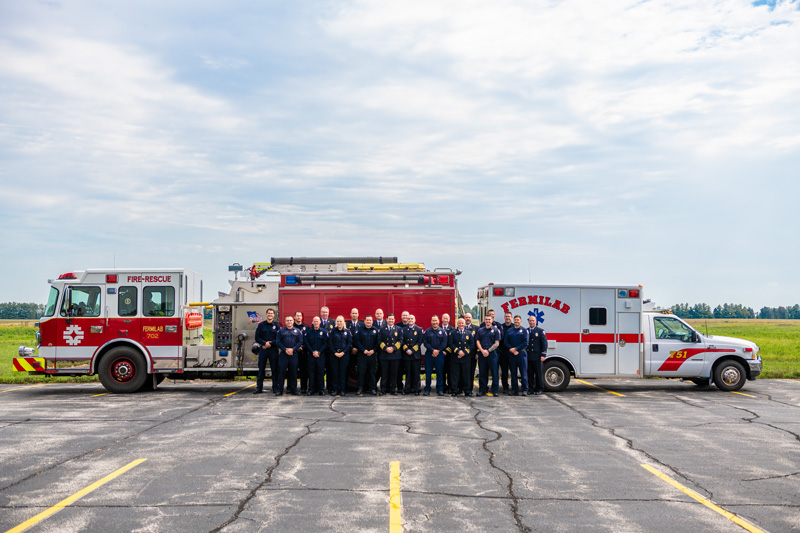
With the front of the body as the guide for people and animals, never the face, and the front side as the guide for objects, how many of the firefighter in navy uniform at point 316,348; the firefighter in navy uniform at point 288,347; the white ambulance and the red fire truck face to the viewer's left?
1

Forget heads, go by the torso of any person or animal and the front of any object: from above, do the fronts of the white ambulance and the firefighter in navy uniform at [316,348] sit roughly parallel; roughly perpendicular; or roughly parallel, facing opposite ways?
roughly perpendicular

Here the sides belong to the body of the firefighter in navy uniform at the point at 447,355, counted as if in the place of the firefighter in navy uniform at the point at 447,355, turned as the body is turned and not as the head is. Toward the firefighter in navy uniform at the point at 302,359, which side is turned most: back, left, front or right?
right

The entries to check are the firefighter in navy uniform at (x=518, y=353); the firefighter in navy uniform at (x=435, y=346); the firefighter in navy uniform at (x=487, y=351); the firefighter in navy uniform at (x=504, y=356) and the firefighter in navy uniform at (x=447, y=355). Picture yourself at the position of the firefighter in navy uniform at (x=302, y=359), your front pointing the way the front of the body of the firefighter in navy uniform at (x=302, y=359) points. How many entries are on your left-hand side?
5

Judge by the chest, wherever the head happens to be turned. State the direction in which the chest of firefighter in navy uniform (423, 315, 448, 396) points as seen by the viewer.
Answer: toward the camera

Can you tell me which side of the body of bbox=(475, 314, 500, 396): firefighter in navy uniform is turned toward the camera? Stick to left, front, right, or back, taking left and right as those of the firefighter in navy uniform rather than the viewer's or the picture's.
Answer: front

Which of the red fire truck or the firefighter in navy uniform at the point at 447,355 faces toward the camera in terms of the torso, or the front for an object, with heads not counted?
the firefighter in navy uniform

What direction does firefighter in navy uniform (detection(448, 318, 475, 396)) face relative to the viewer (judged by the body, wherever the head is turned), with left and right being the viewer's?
facing the viewer

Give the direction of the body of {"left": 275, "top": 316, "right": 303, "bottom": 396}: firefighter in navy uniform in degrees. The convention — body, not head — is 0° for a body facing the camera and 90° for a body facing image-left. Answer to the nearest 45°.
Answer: approximately 0°

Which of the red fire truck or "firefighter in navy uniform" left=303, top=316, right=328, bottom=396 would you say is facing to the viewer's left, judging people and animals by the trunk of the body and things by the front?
the red fire truck

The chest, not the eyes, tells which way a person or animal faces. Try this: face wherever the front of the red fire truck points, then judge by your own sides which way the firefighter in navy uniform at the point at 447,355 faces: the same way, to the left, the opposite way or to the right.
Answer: to the left

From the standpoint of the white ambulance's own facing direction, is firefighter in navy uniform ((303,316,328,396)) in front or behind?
behind

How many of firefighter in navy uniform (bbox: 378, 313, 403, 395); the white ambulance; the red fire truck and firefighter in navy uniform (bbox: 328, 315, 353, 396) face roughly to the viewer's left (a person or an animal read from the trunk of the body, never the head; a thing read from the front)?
1

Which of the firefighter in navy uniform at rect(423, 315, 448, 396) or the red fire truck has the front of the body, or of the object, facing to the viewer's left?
the red fire truck

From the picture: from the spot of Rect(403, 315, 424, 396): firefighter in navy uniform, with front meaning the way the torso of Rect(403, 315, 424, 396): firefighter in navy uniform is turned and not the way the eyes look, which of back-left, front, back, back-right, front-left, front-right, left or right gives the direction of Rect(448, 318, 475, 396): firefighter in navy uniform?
left
